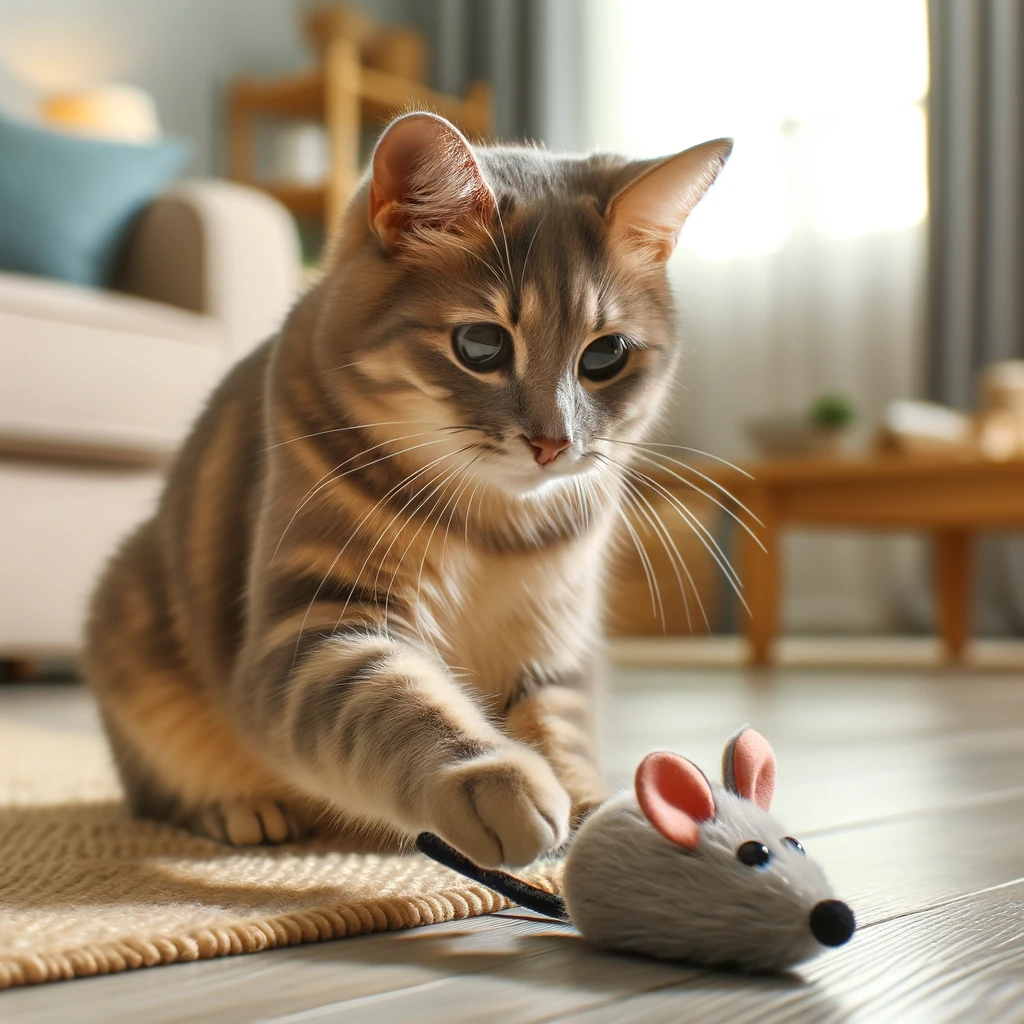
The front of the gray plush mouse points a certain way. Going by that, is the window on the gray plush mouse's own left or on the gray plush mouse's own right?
on the gray plush mouse's own left

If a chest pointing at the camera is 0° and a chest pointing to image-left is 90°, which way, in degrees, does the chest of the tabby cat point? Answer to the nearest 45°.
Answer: approximately 315°

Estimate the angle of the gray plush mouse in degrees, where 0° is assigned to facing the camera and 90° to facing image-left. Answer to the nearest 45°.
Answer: approximately 315°

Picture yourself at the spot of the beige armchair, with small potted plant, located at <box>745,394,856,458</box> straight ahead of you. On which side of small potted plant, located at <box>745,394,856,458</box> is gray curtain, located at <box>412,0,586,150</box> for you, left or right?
left

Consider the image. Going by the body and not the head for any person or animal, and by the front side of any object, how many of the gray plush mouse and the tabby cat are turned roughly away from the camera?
0

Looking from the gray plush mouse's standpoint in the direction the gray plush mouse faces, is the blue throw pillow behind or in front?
behind

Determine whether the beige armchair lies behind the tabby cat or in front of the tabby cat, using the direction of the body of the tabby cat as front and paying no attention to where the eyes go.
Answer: behind

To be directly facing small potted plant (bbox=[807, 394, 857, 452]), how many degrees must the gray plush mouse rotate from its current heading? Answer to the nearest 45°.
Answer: approximately 135° to its left

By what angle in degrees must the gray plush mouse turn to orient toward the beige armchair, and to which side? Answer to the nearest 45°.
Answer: approximately 180°
